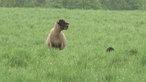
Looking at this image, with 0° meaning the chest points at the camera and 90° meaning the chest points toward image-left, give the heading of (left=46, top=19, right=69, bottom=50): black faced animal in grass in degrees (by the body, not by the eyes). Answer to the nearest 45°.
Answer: approximately 315°
